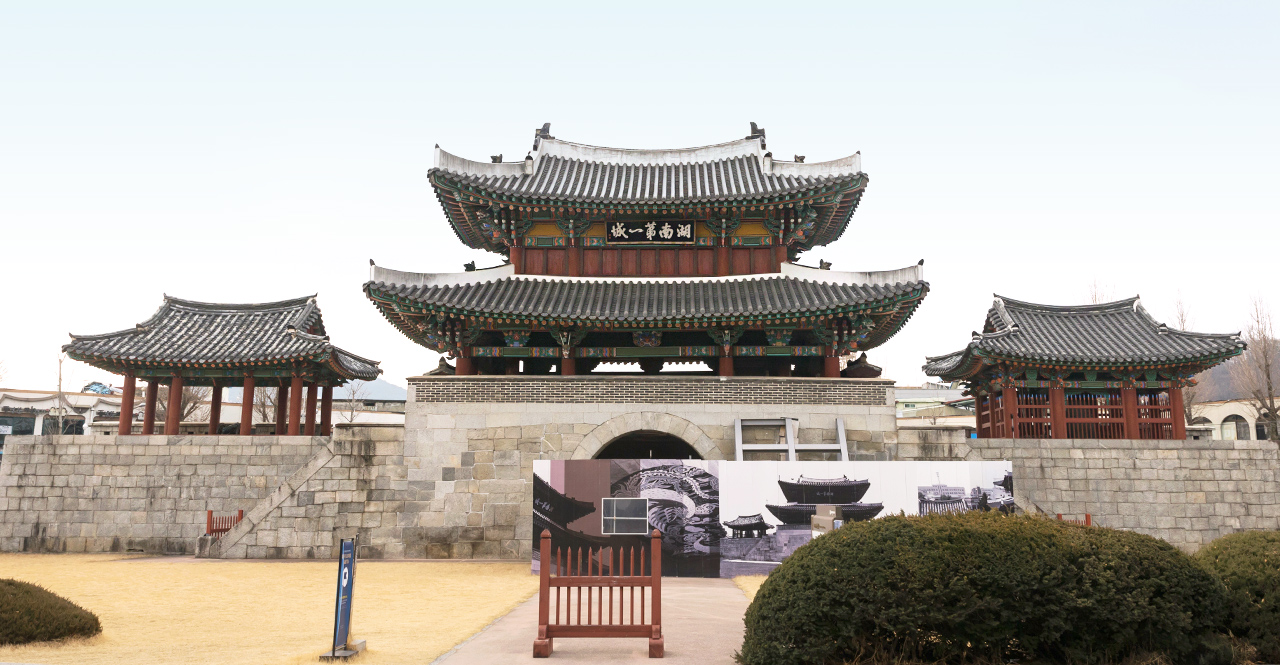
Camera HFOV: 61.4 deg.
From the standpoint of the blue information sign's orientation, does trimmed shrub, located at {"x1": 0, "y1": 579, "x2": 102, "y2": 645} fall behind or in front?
behind

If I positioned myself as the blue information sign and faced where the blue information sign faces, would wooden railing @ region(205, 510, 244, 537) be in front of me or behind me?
behind

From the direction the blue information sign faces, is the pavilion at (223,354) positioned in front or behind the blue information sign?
behind

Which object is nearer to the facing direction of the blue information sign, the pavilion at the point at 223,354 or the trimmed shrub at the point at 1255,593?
the trimmed shrub

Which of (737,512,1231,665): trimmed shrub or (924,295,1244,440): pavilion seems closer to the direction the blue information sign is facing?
the trimmed shrub

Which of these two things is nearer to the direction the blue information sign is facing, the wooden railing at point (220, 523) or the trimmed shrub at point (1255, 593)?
the trimmed shrub

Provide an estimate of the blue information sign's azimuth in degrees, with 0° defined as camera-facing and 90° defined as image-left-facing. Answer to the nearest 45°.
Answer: approximately 315°

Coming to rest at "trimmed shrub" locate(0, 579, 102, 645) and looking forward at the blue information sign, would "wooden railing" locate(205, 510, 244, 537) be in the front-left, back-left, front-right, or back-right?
back-left

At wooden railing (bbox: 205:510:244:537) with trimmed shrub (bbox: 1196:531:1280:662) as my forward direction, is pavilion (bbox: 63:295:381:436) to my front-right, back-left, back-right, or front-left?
back-left

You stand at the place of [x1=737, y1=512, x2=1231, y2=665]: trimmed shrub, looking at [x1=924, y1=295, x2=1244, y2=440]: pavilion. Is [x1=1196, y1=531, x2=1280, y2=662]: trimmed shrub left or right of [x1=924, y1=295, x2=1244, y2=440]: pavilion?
right

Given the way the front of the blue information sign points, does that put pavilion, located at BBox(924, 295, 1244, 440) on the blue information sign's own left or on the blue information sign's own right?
on the blue information sign's own left

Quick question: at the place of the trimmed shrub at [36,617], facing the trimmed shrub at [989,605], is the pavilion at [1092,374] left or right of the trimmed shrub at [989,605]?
left
